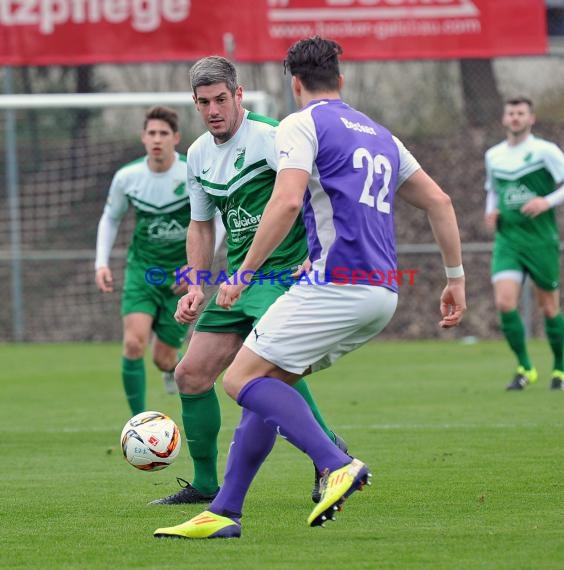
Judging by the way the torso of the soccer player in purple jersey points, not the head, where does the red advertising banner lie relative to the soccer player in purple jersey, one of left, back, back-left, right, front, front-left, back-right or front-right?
front-right

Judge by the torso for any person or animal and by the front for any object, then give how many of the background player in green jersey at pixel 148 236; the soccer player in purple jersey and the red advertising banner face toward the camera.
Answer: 2

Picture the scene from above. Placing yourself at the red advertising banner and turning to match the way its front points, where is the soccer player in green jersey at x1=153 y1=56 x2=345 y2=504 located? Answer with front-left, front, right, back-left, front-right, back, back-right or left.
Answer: front

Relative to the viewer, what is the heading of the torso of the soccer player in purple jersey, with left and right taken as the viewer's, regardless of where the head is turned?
facing away from the viewer and to the left of the viewer

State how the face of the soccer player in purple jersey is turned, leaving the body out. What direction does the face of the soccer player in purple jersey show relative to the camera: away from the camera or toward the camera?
away from the camera

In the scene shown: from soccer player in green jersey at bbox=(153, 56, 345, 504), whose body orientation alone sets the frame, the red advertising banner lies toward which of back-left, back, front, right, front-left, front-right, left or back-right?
back-right

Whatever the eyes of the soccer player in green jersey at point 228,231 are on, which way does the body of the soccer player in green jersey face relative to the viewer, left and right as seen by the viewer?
facing the viewer and to the left of the viewer

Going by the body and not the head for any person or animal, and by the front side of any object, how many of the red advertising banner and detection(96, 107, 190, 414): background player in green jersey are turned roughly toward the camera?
2

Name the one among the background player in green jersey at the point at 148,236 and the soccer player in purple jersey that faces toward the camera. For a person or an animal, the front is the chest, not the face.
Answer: the background player in green jersey

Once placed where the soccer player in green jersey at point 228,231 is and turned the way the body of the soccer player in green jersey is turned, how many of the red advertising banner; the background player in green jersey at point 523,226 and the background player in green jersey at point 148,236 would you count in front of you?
0

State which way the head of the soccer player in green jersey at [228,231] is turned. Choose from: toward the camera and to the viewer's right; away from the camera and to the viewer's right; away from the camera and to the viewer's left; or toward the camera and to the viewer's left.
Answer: toward the camera and to the viewer's left

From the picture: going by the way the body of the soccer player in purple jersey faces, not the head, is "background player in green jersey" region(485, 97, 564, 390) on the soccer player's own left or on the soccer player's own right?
on the soccer player's own right

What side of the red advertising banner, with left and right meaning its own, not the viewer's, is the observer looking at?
front

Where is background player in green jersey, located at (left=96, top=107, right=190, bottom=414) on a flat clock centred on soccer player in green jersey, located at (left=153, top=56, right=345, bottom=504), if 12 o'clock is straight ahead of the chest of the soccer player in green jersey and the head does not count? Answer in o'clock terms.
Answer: The background player in green jersey is roughly at 4 o'clock from the soccer player in green jersey.

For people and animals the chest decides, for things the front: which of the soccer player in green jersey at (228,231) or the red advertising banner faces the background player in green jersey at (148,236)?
the red advertising banner

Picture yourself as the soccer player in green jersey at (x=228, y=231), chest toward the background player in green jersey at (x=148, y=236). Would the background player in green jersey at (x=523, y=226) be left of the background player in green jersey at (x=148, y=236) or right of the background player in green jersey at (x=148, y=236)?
right

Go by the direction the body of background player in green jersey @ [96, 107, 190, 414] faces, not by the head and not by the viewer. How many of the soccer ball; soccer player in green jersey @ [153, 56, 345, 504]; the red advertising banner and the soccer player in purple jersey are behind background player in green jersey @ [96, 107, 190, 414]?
1

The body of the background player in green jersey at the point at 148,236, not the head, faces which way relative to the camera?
toward the camera
